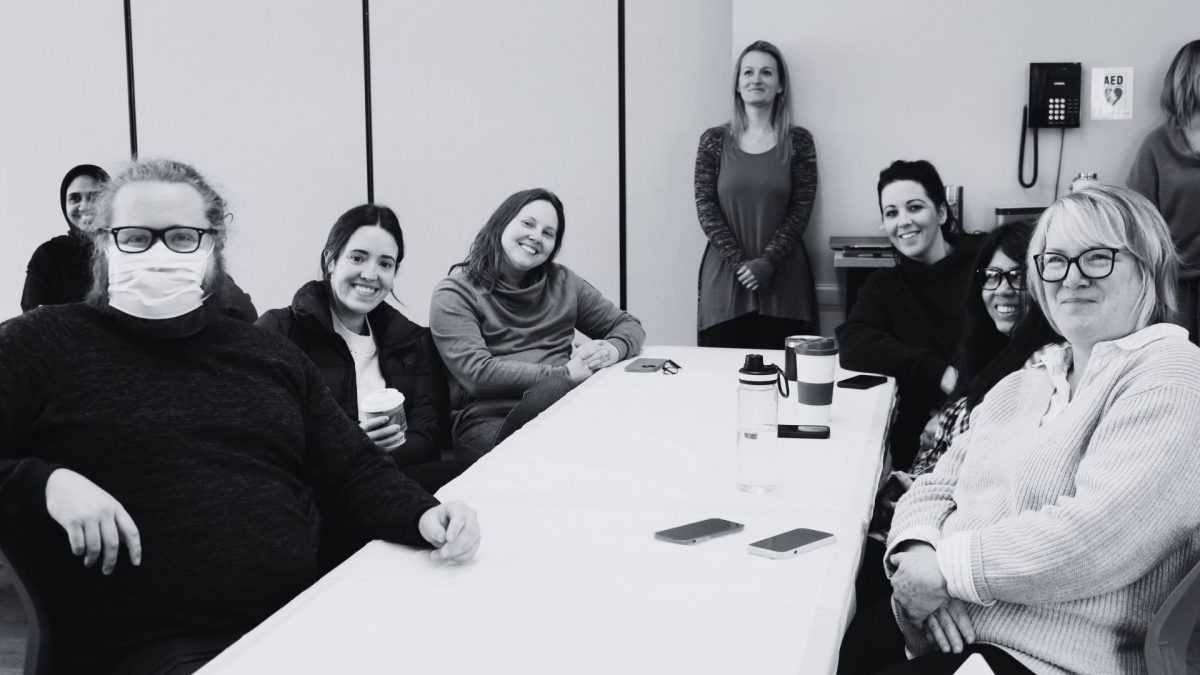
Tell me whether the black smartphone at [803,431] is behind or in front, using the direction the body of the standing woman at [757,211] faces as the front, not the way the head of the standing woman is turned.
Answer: in front

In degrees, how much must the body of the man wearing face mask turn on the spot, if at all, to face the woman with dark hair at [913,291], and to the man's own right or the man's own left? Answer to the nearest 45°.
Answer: approximately 135° to the man's own left

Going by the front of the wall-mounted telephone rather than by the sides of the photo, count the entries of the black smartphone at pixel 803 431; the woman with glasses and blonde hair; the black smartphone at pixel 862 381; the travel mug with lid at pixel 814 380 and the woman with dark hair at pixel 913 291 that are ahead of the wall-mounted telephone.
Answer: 5

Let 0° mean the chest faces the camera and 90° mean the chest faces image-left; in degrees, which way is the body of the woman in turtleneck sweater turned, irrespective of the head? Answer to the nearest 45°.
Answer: approximately 315°

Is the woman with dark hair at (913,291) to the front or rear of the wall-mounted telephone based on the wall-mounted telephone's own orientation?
to the front

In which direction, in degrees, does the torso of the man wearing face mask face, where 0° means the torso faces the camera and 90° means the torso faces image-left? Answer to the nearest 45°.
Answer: approximately 0°

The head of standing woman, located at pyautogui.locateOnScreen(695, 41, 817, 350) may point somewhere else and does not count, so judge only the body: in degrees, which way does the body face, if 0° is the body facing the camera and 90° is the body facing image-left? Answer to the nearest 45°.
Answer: approximately 0°

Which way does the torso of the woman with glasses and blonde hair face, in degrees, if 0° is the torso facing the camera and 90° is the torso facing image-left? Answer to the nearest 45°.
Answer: approximately 45°

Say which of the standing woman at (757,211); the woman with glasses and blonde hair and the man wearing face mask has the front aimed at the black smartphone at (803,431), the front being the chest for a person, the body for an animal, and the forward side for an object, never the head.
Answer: the standing woman
